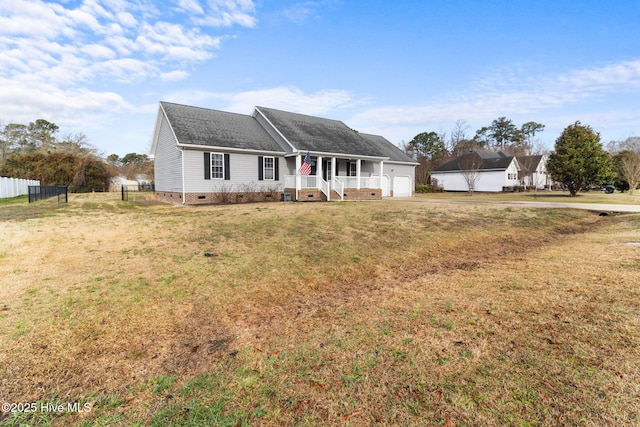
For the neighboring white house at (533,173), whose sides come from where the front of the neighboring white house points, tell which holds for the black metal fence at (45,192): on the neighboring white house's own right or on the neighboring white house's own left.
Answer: on the neighboring white house's own right

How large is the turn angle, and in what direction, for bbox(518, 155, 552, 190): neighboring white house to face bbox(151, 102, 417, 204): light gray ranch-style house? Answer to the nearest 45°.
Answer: approximately 45° to its right

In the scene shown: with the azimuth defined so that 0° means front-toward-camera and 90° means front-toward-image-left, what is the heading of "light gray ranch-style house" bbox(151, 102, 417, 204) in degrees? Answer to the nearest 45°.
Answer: approximately 315°

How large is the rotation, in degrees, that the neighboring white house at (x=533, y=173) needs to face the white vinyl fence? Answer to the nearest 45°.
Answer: approximately 90° to its right

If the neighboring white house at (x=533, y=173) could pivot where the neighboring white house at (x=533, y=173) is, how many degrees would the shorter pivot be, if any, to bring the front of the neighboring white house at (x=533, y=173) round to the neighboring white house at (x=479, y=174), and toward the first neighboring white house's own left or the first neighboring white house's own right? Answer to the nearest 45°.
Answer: approximately 90° to the first neighboring white house's own right

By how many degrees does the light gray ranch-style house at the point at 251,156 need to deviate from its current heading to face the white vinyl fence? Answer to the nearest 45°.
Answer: approximately 135° to its right

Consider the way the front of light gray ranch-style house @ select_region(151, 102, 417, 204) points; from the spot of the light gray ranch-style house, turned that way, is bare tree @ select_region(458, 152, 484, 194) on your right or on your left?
on your left

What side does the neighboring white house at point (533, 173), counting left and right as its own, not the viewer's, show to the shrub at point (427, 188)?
right

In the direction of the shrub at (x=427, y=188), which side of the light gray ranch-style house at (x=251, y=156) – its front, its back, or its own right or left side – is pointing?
left
